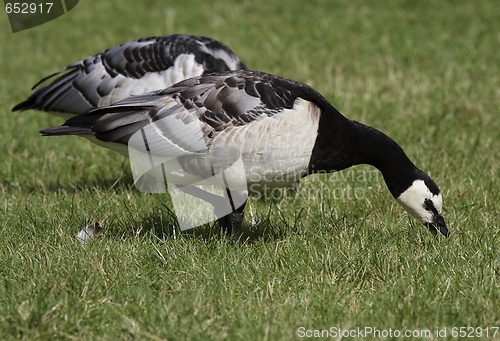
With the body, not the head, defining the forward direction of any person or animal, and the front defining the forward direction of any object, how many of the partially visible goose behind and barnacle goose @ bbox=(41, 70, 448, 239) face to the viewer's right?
2

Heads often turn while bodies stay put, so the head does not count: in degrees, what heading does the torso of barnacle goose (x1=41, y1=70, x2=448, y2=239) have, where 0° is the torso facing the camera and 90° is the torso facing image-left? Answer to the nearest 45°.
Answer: approximately 270°

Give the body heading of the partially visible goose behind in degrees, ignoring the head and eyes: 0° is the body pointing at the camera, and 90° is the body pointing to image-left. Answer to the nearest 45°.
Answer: approximately 270°

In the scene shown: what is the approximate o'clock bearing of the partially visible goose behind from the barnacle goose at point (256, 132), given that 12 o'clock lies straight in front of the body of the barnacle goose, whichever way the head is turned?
The partially visible goose behind is roughly at 8 o'clock from the barnacle goose.

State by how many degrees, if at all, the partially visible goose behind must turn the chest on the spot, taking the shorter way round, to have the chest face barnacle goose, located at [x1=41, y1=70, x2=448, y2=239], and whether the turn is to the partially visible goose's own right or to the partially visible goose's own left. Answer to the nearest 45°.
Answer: approximately 90° to the partially visible goose's own right
